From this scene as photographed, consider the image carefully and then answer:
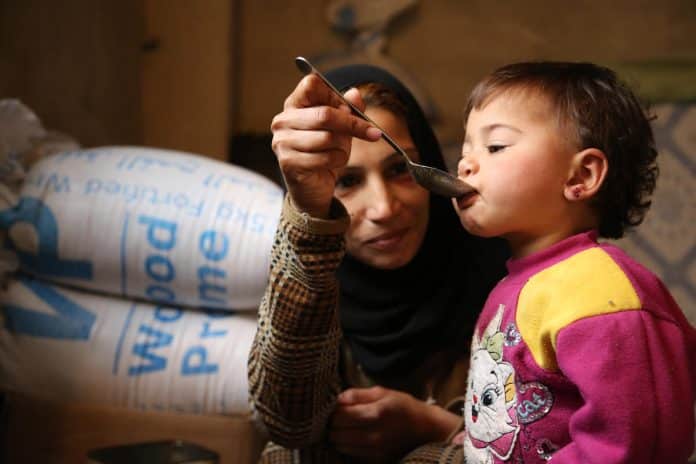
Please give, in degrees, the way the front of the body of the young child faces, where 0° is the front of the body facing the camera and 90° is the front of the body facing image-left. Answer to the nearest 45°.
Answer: approximately 90°

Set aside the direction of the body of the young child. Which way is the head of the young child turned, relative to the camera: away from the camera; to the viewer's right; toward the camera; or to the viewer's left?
to the viewer's left

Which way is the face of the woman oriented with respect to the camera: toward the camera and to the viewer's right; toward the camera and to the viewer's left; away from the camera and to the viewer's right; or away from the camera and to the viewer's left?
toward the camera and to the viewer's right
